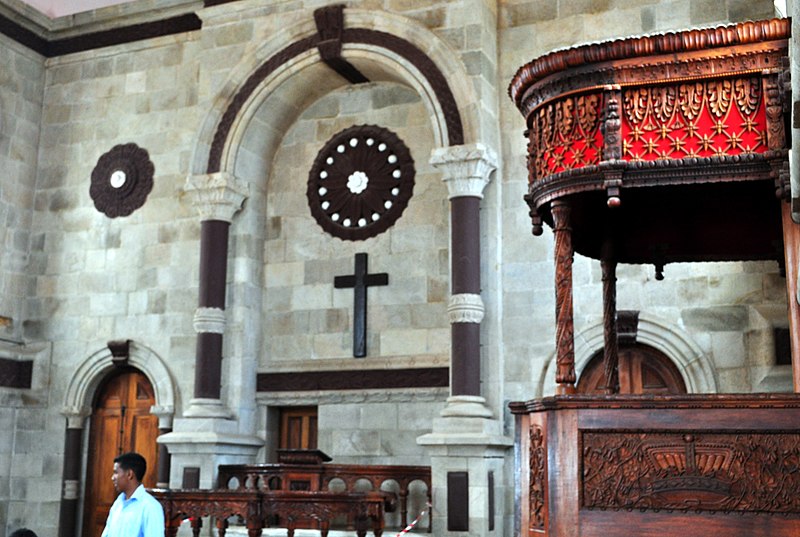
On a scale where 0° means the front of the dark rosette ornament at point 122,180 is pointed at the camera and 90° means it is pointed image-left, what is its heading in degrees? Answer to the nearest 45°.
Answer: approximately 45°

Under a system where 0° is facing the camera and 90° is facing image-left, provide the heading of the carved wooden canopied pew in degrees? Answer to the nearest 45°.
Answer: approximately 0°

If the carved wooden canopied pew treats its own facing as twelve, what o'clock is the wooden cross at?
The wooden cross is roughly at 5 o'clock from the carved wooden canopied pew.

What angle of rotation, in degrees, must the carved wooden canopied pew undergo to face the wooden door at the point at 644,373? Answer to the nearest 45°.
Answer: approximately 180°

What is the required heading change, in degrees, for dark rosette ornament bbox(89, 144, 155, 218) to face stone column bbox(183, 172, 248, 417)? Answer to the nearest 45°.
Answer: approximately 90° to its left

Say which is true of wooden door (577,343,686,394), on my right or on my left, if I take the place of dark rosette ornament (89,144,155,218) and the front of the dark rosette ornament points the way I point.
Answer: on my left
